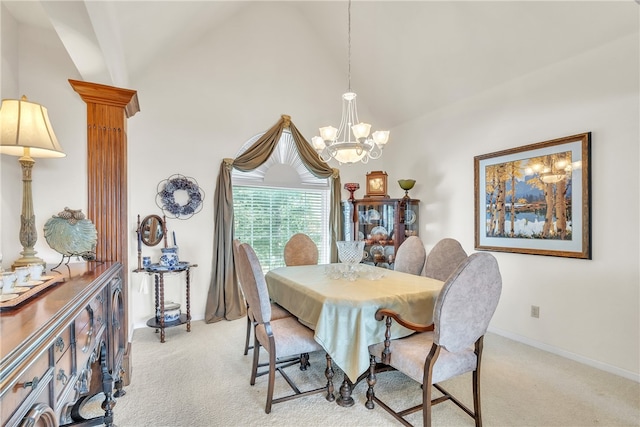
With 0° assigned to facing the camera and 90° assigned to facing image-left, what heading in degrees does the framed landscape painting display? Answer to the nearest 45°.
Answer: approximately 45°

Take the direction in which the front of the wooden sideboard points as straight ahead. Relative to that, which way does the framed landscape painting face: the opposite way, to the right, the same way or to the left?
the opposite way

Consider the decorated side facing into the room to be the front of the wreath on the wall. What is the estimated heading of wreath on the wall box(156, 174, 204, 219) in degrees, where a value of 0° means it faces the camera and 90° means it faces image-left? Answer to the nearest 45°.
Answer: approximately 0°

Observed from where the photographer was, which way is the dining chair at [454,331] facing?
facing away from the viewer and to the left of the viewer

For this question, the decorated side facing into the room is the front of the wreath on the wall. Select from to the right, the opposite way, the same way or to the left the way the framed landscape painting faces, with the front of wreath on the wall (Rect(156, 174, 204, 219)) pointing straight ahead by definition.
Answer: to the right

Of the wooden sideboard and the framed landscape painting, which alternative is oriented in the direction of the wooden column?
the framed landscape painting

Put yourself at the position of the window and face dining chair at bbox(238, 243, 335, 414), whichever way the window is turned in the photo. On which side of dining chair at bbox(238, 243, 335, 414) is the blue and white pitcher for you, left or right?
right

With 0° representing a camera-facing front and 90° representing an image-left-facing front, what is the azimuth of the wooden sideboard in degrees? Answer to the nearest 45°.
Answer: approximately 315°

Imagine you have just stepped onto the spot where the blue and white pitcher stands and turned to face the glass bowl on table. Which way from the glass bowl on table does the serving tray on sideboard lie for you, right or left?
right

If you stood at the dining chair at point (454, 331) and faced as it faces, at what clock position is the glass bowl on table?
The glass bowl on table is roughly at 12 o'clock from the dining chair.

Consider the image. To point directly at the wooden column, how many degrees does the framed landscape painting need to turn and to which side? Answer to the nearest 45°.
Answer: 0° — it already faces it
